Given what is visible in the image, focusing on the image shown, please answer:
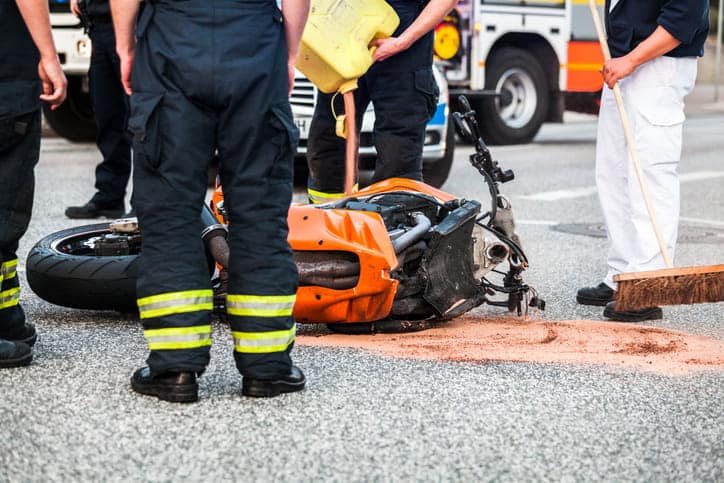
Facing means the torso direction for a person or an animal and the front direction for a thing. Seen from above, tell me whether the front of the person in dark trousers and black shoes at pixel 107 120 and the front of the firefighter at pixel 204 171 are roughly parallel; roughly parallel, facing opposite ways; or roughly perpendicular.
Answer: roughly perpendicular

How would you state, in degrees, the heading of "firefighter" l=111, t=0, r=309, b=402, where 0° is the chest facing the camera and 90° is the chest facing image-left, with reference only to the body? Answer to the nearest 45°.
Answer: approximately 180°

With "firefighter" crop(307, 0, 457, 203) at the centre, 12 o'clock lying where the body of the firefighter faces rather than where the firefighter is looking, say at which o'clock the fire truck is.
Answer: The fire truck is roughly at 5 o'clock from the firefighter.

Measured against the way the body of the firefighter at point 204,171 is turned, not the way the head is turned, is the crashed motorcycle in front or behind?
in front

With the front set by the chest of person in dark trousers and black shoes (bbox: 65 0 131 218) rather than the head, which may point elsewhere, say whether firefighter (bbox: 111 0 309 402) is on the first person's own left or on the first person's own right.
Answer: on the first person's own left

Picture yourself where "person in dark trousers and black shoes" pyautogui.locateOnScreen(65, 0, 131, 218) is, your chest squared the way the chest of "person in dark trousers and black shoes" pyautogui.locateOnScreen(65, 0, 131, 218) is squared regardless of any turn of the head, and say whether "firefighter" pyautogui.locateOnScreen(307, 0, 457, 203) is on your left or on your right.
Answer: on your left

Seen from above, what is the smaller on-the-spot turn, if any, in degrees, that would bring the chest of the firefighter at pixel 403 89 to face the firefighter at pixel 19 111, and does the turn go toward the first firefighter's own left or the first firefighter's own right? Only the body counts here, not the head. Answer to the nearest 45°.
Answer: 0° — they already face them

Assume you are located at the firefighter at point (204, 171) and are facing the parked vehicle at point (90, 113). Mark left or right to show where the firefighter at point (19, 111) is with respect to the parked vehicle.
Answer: left

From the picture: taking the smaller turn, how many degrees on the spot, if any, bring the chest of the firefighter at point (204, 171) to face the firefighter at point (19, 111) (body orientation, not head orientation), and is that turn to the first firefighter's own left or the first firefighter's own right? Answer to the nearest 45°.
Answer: approximately 45° to the first firefighter's own left
